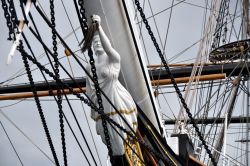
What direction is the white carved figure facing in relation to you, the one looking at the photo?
facing the viewer and to the left of the viewer
